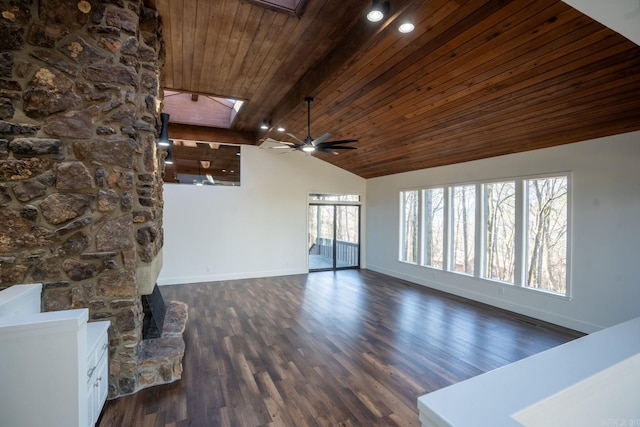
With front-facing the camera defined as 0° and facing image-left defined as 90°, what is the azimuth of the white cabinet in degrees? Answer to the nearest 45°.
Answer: approximately 270°

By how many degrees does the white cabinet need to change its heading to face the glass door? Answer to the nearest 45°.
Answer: approximately 45° to its left

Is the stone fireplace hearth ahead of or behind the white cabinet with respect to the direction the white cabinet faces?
ahead

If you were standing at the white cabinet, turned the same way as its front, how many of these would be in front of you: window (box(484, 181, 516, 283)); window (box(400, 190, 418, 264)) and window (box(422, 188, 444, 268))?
3

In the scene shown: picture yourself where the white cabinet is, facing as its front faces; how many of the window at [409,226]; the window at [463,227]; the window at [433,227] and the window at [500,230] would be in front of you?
4

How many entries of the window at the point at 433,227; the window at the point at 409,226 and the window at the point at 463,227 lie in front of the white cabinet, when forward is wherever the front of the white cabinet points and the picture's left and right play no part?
3

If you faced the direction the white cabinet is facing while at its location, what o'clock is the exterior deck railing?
The exterior deck railing is roughly at 11 o'clock from the white cabinet.

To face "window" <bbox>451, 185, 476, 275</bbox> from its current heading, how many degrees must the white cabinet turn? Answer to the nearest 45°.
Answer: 0° — it already faces it

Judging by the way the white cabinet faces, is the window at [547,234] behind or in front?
in front
